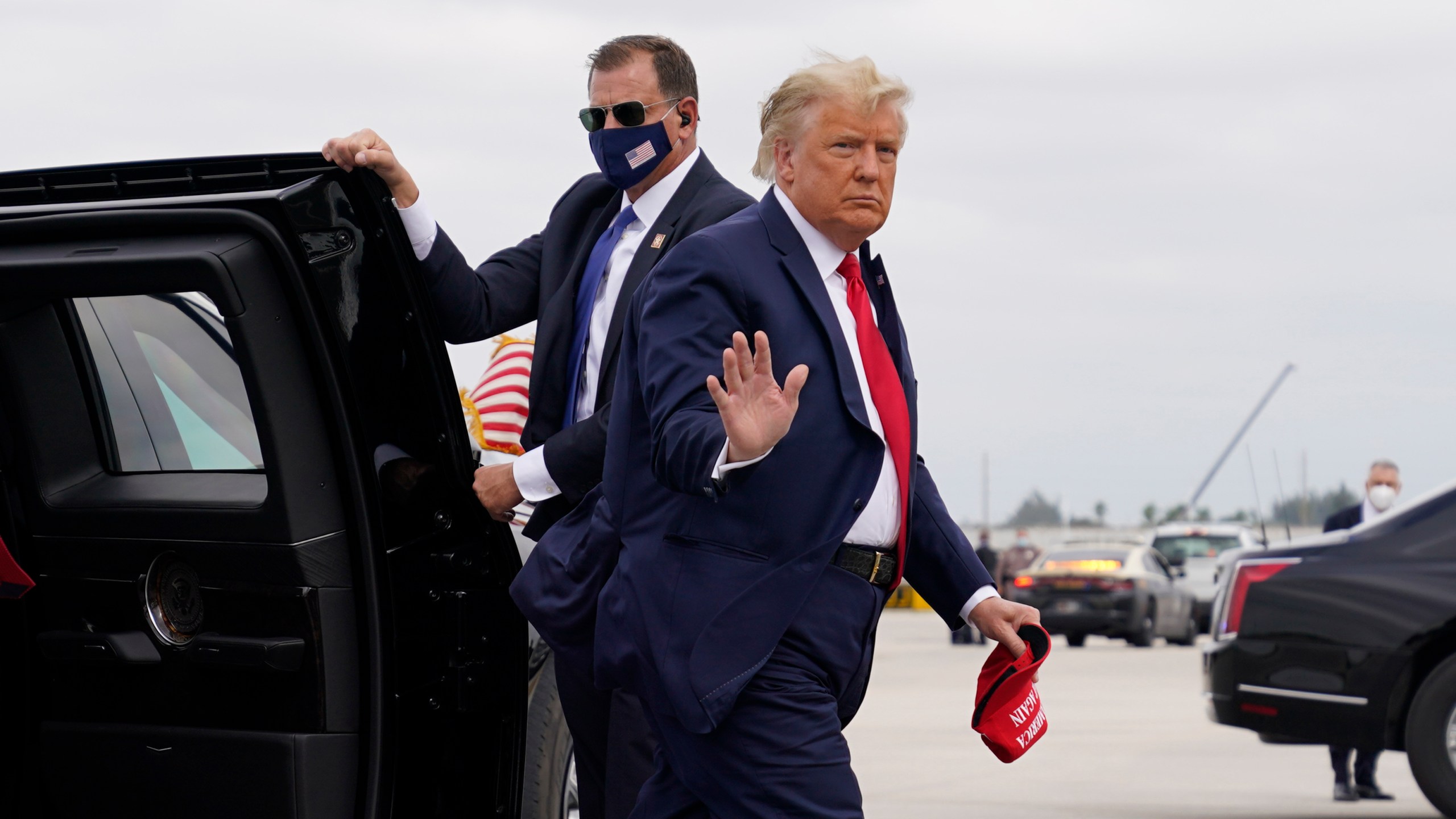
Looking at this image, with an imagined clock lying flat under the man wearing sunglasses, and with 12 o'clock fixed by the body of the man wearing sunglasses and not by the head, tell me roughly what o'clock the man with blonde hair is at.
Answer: The man with blonde hair is roughly at 10 o'clock from the man wearing sunglasses.

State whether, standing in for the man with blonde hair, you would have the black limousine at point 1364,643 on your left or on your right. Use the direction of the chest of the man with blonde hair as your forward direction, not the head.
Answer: on your left

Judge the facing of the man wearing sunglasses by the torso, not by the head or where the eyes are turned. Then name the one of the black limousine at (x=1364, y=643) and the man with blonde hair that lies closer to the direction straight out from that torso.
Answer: the man with blonde hair

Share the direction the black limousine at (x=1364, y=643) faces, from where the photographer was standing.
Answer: facing to the right of the viewer

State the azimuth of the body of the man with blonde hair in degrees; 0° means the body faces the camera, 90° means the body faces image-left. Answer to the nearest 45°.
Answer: approximately 315°

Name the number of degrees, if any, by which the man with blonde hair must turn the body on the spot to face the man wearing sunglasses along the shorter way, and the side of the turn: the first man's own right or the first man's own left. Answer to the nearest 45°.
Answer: approximately 180°
